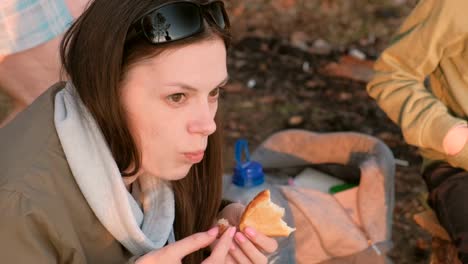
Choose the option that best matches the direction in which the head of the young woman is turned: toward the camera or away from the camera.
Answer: toward the camera

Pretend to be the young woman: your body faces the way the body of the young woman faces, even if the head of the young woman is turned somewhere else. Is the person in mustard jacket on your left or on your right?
on your left

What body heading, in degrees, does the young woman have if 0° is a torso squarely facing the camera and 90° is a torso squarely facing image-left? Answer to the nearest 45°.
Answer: approximately 315°
